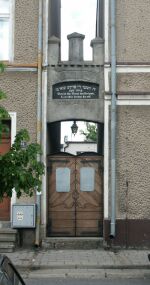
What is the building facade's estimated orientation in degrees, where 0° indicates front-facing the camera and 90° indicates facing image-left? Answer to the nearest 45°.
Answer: approximately 0°

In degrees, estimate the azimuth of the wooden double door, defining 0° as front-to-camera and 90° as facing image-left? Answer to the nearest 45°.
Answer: approximately 0°

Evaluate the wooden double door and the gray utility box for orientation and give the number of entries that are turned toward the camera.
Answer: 2

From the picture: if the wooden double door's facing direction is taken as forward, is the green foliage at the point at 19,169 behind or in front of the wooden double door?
in front

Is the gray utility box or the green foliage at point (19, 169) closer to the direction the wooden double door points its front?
the green foliage
